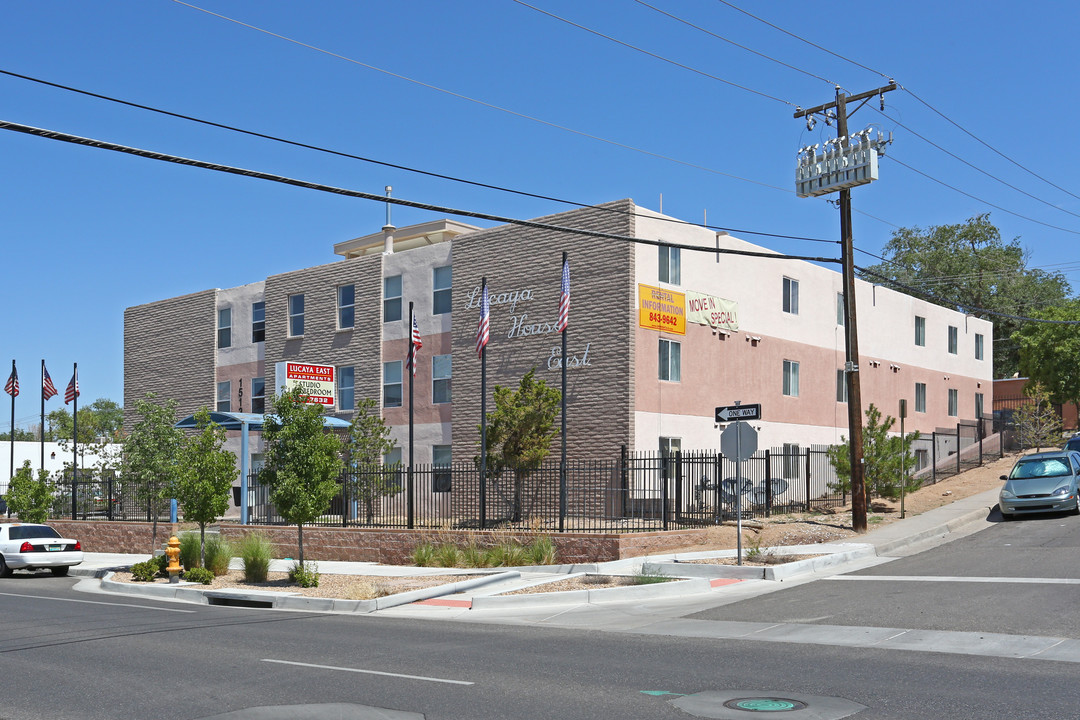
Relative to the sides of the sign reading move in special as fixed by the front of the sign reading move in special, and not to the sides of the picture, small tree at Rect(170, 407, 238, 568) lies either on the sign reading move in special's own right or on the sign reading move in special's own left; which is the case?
on the sign reading move in special's own right

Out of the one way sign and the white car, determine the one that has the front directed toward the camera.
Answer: the one way sign

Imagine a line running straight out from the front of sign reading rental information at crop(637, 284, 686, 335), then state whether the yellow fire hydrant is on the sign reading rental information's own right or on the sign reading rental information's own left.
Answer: on the sign reading rental information's own right

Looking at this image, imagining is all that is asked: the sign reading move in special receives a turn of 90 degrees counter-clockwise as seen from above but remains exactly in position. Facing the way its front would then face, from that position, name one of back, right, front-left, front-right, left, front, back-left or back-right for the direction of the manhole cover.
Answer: back-right

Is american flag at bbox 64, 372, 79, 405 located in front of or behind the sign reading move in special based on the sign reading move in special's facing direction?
behind

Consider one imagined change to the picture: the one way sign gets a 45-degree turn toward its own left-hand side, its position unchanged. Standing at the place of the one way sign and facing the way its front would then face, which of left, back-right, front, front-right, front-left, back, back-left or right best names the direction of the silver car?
left

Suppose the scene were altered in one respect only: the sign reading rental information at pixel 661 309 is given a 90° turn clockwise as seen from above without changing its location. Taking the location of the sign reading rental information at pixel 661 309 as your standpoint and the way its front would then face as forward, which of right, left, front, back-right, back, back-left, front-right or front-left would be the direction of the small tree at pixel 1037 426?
back

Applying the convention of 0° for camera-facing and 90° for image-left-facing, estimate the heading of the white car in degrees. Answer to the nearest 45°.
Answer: approximately 135°

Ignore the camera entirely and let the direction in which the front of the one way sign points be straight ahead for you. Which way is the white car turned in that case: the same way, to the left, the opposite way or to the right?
to the right

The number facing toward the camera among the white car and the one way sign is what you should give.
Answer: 1

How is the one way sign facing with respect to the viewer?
toward the camera

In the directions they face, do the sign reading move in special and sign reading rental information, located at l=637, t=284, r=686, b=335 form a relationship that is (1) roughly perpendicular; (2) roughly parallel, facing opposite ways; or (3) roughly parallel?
roughly parallel

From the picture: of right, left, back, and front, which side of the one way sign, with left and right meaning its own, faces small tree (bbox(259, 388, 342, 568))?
right

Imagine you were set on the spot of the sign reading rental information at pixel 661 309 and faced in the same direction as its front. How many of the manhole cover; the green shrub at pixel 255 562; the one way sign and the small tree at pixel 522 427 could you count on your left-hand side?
0

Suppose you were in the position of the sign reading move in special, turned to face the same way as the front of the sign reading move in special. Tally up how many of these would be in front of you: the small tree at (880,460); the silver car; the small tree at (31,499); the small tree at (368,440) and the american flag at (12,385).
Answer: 2
